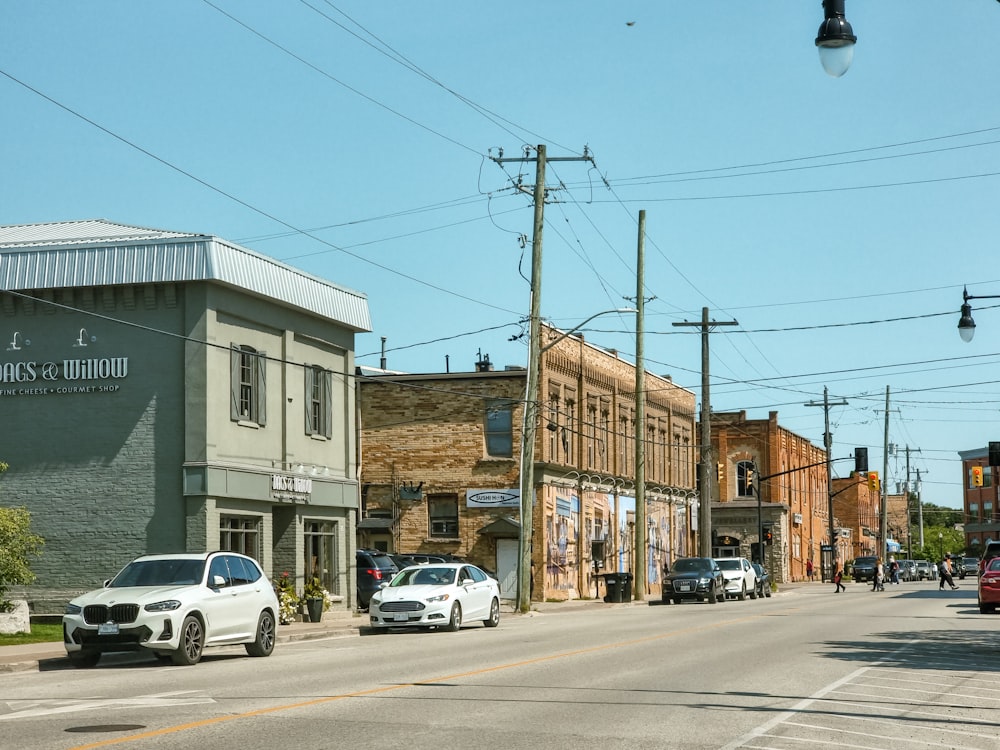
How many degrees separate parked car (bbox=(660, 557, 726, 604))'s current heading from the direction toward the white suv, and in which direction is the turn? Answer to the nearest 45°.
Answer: approximately 45° to its left

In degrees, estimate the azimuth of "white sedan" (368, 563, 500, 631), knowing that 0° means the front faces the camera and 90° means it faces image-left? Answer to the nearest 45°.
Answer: approximately 45°

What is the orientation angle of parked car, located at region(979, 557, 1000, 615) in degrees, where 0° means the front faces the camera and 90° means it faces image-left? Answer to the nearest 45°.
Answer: approximately 180°

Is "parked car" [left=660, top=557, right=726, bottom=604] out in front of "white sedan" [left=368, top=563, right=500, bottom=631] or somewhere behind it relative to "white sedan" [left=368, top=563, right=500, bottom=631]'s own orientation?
behind

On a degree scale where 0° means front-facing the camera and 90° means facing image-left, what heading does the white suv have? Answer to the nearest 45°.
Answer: approximately 45°

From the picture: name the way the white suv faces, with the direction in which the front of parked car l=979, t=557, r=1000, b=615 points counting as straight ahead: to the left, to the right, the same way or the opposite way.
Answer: the opposite way

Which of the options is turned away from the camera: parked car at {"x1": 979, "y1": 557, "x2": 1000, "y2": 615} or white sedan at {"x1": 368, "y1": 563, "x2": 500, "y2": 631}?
the parked car

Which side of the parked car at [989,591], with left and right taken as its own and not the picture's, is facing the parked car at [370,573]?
left

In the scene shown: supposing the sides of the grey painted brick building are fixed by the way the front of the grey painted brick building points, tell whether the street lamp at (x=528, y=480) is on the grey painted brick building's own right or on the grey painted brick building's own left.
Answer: on the grey painted brick building's own left
